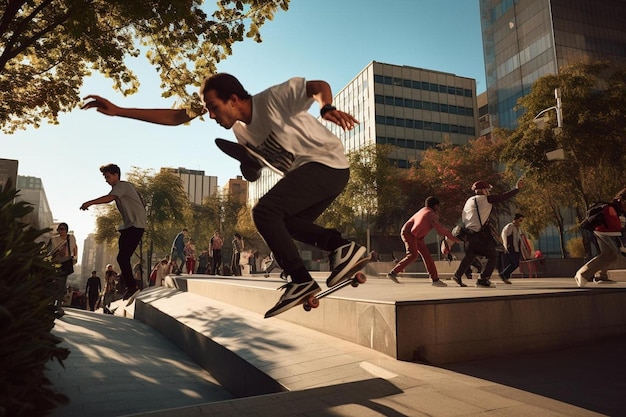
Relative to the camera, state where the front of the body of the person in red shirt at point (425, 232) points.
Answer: to the viewer's right

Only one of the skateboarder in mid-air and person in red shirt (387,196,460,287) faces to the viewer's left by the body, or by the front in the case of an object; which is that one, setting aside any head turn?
the skateboarder in mid-air
